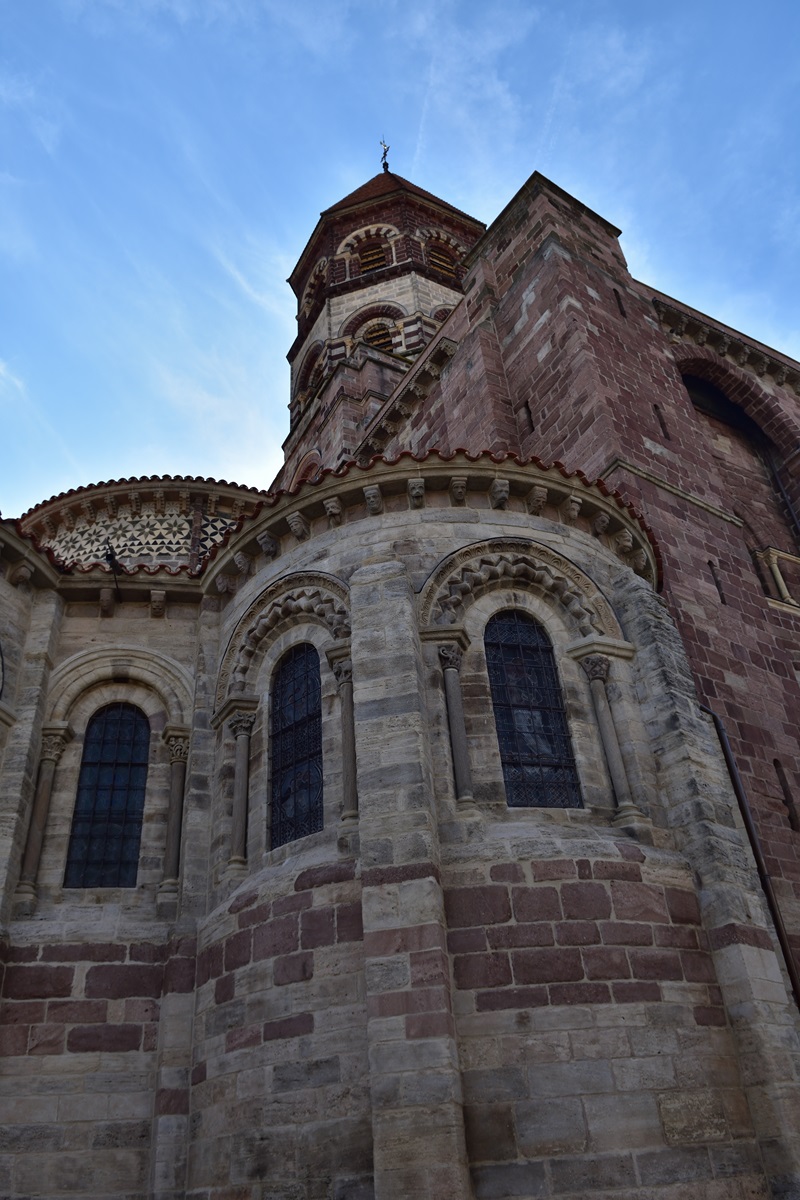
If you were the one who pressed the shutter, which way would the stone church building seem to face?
facing away from the viewer and to the right of the viewer
